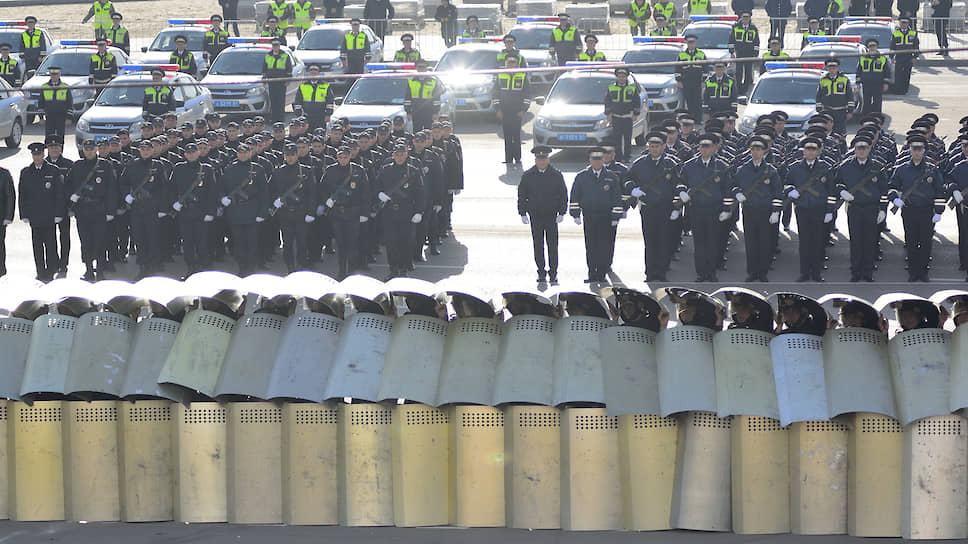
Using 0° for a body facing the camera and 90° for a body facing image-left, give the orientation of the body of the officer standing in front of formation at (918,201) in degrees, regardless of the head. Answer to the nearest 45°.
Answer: approximately 0°

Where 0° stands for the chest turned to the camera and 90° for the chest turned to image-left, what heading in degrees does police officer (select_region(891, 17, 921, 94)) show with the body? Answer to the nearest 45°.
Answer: approximately 0°

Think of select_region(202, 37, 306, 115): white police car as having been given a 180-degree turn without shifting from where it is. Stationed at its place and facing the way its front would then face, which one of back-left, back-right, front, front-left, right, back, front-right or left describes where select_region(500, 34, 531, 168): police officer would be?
right

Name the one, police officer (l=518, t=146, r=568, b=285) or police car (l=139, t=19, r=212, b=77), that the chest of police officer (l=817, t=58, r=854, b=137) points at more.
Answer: the police officer

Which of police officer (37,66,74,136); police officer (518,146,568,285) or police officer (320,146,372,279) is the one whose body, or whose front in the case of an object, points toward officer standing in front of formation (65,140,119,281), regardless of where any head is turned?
police officer (37,66,74,136)

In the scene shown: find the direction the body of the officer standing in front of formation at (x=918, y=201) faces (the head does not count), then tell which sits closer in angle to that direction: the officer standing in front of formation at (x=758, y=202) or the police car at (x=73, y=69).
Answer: the officer standing in front of formation

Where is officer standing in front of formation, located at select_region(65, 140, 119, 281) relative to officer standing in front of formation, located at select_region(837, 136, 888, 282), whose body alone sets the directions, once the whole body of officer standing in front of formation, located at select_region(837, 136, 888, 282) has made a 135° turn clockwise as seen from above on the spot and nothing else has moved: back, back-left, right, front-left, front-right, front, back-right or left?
front-left

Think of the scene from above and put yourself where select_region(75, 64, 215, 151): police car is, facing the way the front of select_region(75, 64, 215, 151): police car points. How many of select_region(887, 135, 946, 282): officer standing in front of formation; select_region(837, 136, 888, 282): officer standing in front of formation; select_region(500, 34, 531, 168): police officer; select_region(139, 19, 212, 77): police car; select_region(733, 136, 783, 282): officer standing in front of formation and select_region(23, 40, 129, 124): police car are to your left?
4

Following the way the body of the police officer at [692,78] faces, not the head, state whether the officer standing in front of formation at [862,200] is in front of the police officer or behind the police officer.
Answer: in front
